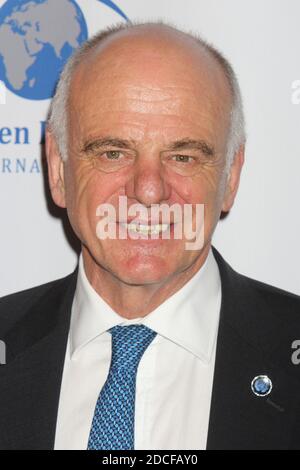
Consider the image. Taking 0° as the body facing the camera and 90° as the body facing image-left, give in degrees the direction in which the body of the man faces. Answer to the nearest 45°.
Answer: approximately 0°
